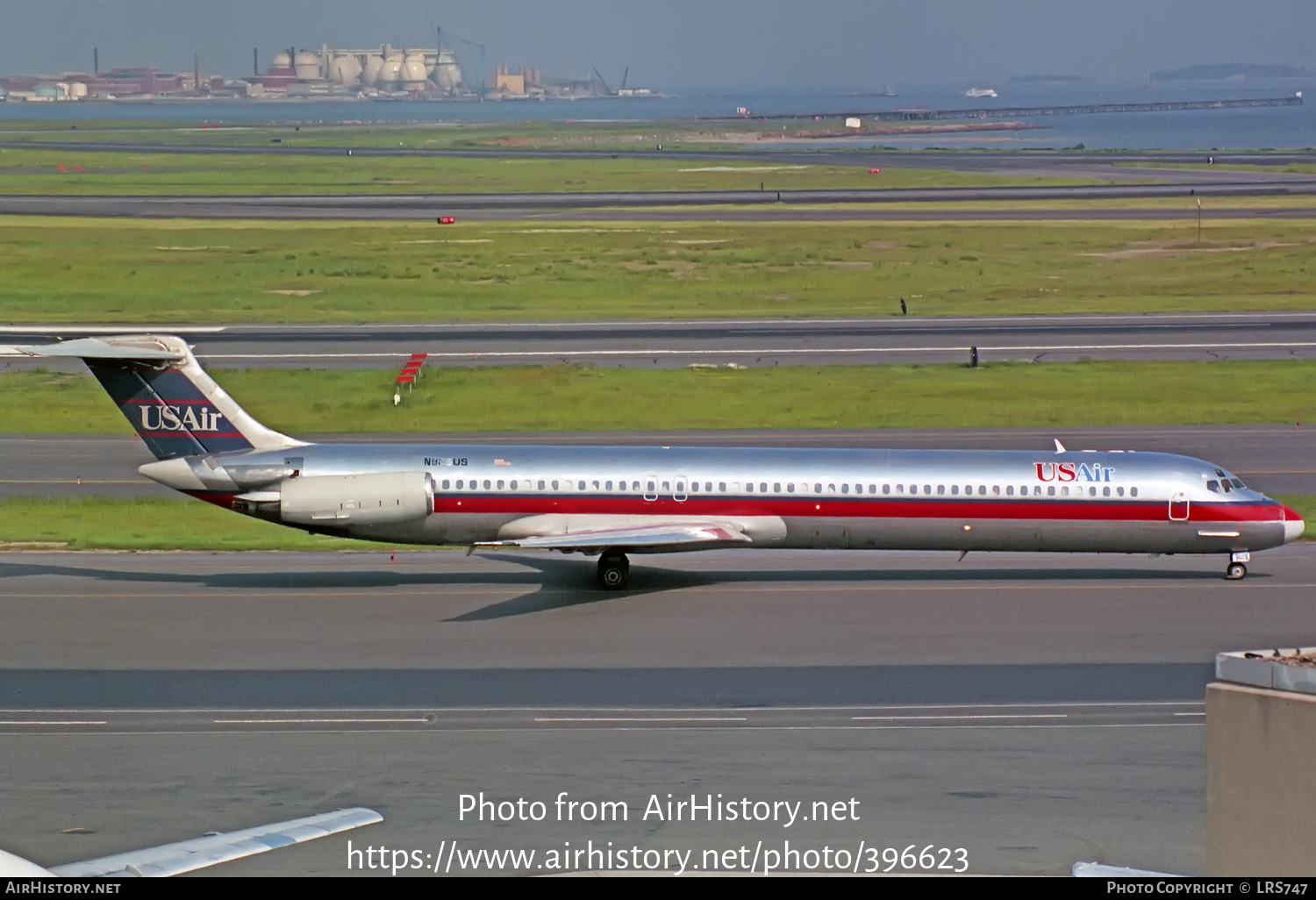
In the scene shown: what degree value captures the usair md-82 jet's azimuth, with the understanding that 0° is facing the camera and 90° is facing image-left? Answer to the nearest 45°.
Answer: approximately 270°
